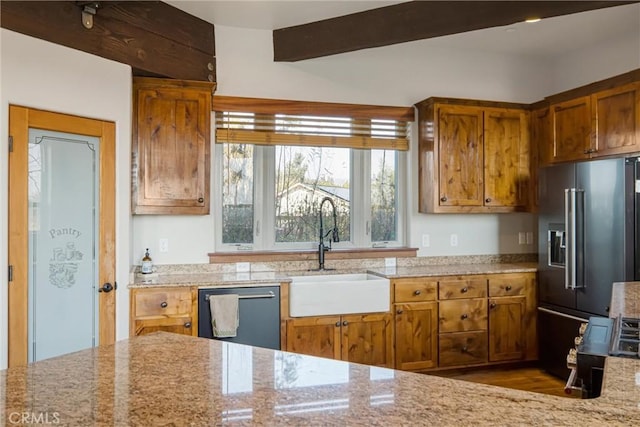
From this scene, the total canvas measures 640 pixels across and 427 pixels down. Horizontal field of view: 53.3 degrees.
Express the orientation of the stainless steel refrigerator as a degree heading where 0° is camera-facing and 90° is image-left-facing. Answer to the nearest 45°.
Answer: approximately 45°

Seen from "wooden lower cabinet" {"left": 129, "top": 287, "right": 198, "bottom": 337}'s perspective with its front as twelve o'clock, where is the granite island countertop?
The granite island countertop is roughly at 12 o'clock from the wooden lower cabinet.

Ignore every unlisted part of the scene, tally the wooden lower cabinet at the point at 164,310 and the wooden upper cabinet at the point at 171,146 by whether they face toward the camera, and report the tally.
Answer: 2

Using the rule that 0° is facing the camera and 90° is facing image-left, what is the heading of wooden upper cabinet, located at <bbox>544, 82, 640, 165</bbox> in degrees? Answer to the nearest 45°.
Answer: approximately 45°

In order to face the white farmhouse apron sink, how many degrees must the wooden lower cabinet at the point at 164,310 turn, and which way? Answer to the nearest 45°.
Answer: approximately 90° to its left
